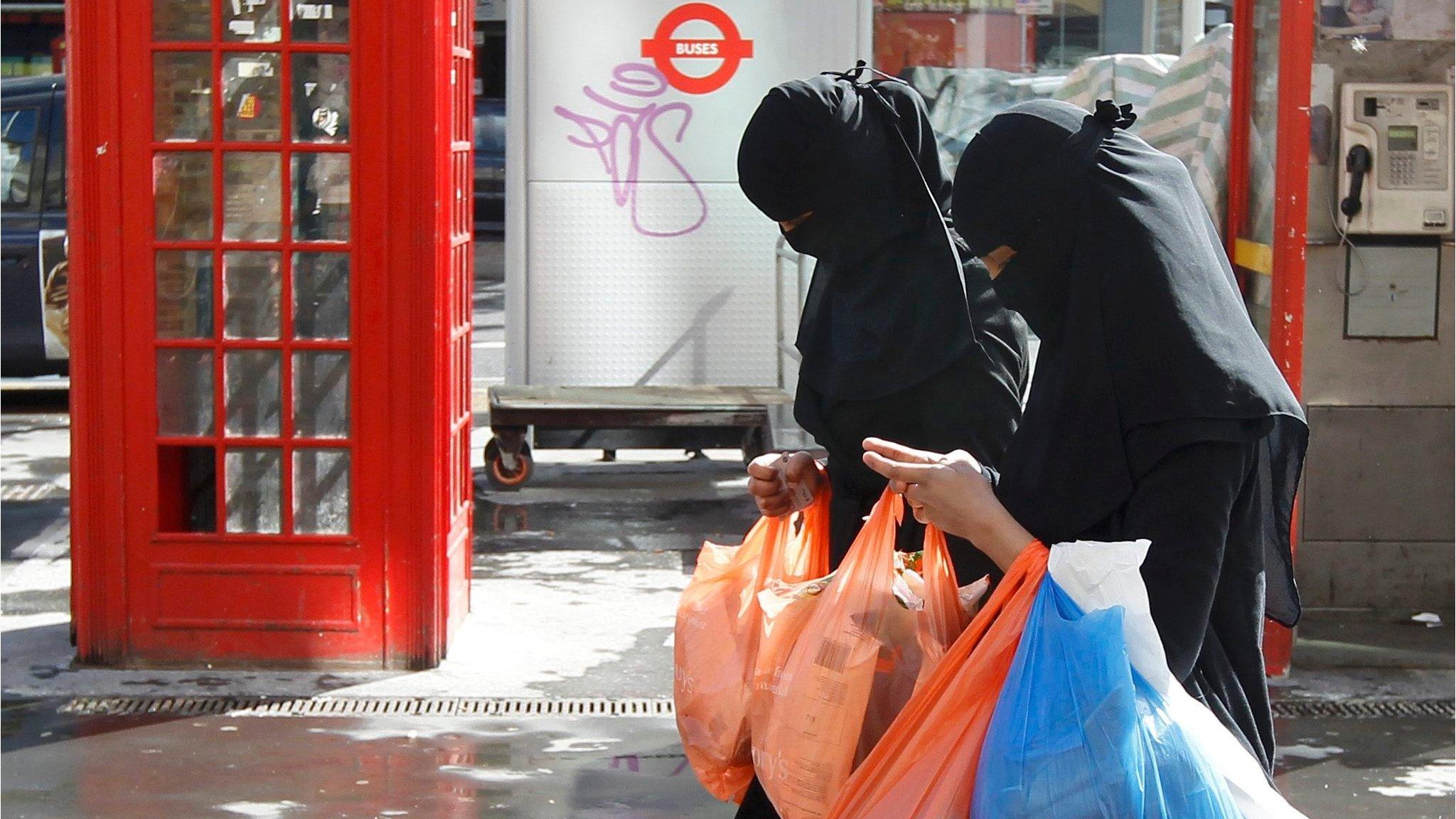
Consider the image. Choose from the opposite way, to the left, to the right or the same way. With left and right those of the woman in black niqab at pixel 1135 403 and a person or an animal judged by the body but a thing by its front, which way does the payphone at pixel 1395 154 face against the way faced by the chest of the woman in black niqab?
to the left

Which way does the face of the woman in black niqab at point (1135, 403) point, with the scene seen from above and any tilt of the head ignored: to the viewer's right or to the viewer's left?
to the viewer's left

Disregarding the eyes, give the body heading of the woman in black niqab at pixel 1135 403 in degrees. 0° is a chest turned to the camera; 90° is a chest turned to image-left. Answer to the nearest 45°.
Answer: approximately 90°

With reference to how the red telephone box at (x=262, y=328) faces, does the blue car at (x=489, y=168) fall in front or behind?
behind

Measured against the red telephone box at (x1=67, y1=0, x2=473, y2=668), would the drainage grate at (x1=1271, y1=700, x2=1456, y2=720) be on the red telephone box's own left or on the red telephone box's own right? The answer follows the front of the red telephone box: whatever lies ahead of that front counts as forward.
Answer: on the red telephone box's own left

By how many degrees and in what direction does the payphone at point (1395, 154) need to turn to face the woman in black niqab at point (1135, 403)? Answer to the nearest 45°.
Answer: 0° — it already faces them

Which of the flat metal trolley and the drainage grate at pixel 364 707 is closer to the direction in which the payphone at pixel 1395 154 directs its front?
the drainage grate

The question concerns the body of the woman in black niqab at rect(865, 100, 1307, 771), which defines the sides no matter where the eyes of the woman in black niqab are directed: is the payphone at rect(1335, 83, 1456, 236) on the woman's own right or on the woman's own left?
on the woman's own right

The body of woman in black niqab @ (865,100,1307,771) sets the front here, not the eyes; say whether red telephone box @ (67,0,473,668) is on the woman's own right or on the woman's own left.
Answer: on the woman's own right
